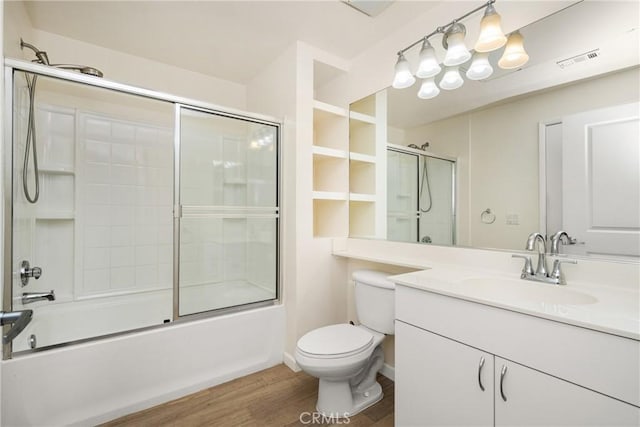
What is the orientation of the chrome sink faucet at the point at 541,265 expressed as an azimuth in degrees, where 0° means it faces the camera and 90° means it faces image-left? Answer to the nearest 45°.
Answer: approximately 45°

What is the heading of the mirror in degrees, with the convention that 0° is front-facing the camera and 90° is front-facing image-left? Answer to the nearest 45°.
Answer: approximately 45°

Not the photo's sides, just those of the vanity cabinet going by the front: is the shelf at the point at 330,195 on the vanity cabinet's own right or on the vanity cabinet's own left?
on the vanity cabinet's own right

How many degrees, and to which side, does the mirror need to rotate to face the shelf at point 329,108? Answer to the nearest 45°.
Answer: approximately 45° to its right

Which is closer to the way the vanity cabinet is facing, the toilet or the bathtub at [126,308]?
the bathtub

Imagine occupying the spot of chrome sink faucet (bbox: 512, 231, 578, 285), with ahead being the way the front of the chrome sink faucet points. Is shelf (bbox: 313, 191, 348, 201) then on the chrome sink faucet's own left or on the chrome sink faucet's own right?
on the chrome sink faucet's own right
